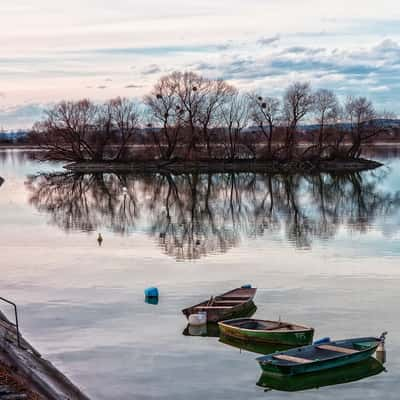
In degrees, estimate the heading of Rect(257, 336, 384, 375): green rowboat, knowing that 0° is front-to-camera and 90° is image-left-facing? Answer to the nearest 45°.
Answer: approximately 225°

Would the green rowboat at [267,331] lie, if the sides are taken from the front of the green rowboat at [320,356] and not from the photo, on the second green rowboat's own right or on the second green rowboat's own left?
on the second green rowboat's own left

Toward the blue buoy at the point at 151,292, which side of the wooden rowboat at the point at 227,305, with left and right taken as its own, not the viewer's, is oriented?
left

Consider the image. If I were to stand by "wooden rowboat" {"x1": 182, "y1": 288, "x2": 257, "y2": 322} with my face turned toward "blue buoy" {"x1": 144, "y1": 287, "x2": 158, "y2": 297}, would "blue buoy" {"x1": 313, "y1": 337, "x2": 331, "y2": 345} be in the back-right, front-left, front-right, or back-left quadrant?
back-left
